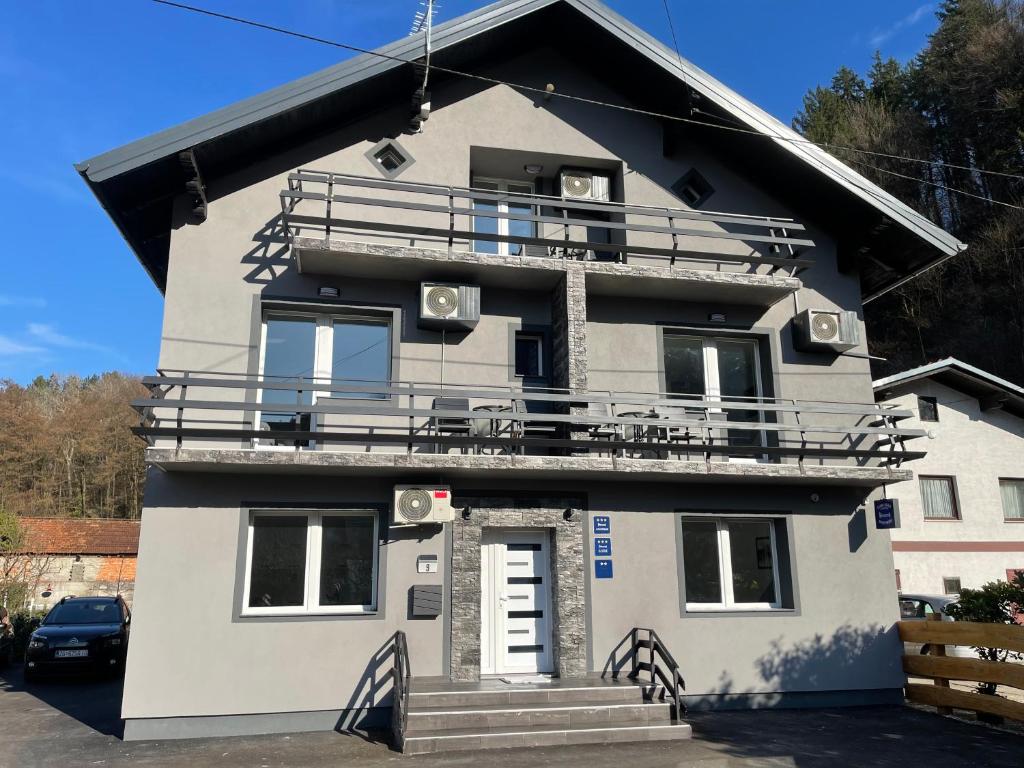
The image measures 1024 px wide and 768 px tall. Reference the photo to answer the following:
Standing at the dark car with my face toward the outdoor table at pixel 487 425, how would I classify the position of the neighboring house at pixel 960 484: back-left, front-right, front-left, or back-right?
front-left

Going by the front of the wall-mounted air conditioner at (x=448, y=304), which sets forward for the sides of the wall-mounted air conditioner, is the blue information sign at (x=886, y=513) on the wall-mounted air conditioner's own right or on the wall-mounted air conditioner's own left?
on the wall-mounted air conditioner's own left

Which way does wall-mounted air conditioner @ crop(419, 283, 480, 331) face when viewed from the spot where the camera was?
facing the viewer

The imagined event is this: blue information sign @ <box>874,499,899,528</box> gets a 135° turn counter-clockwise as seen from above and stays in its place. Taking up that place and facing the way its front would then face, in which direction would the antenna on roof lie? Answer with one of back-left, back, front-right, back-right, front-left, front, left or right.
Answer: back

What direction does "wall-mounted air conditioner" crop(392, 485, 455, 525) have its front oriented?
toward the camera

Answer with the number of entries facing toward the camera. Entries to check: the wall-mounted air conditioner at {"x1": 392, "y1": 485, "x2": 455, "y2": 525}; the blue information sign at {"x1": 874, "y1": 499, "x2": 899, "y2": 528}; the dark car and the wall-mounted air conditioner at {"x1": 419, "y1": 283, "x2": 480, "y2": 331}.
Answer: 4

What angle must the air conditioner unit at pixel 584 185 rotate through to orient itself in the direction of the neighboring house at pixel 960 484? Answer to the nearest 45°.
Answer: approximately 135° to its left

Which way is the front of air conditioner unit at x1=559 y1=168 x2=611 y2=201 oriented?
toward the camera

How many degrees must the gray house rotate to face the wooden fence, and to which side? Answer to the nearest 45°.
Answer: approximately 90° to its left
